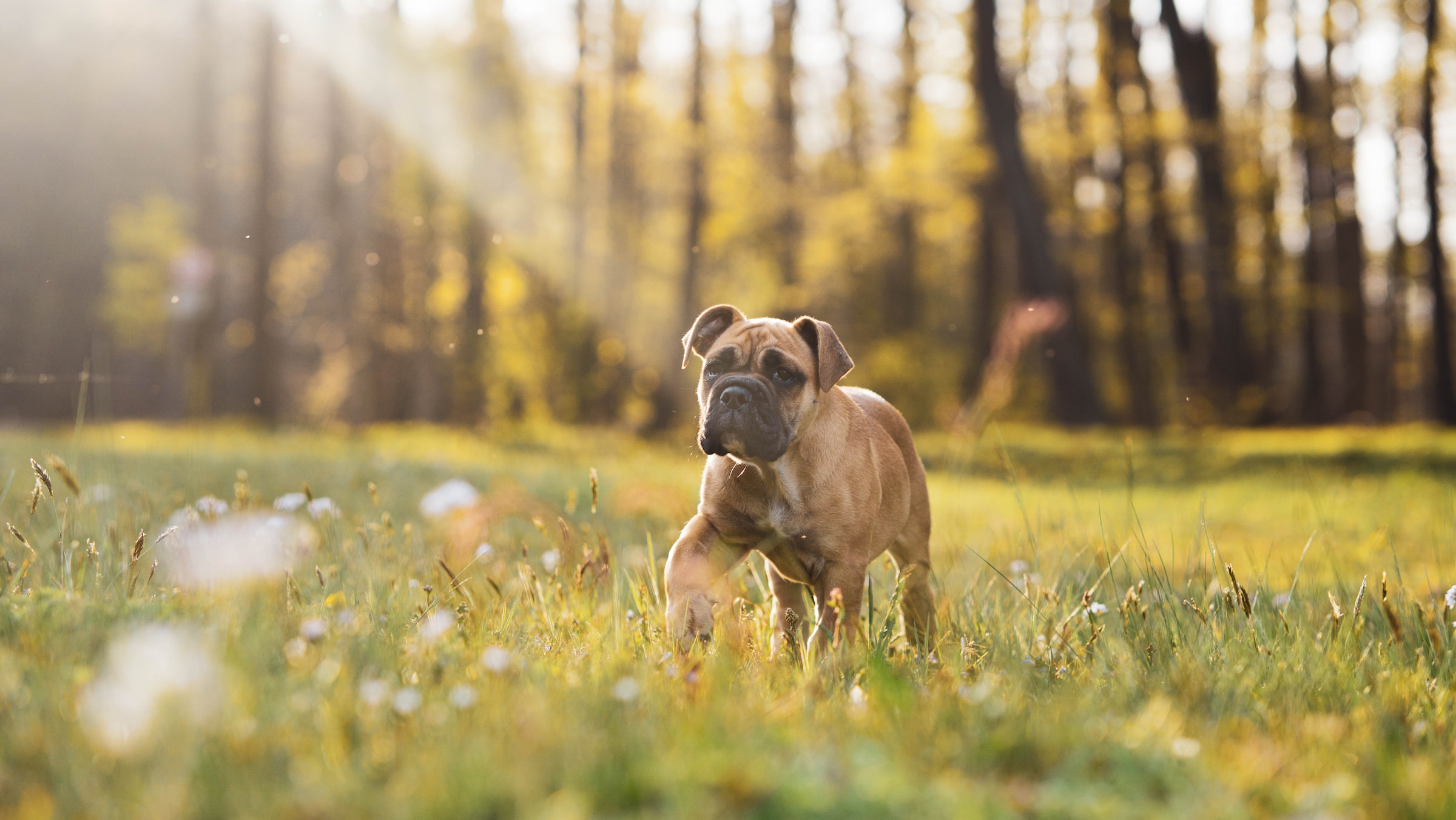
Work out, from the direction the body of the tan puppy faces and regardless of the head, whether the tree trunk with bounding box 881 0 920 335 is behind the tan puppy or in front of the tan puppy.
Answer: behind

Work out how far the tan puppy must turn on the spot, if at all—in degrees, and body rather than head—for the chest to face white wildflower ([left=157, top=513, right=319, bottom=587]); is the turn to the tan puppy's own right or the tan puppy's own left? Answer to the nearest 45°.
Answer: approximately 45° to the tan puppy's own right

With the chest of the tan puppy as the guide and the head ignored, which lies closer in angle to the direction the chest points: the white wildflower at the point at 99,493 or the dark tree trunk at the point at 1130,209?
the white wildflower

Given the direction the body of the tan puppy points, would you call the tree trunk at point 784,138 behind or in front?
behind

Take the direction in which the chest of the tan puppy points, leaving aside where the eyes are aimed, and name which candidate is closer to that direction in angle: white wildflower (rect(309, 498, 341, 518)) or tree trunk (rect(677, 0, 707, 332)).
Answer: the white wildflower

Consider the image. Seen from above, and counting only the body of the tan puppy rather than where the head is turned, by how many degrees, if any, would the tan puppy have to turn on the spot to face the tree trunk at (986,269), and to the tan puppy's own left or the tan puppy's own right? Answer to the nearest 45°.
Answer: approximately 135° to the tan puppy's own right

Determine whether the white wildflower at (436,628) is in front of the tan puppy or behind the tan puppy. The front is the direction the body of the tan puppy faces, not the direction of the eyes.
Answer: in front

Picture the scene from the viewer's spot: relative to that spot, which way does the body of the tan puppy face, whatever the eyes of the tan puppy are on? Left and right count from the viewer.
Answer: facing the viewer and to the left of the viewer

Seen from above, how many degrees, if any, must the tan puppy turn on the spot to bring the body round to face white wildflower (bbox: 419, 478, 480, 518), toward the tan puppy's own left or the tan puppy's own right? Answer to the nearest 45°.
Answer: approximately 90° to the tan puppy's own right

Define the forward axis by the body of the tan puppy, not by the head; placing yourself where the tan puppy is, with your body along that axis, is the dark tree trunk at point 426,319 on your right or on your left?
on your right
